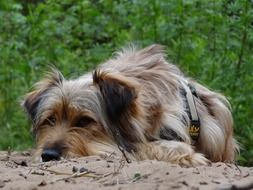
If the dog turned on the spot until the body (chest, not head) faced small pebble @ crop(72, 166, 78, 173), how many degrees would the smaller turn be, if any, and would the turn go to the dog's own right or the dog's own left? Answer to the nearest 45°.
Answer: approximately 45° to the dog's own left
